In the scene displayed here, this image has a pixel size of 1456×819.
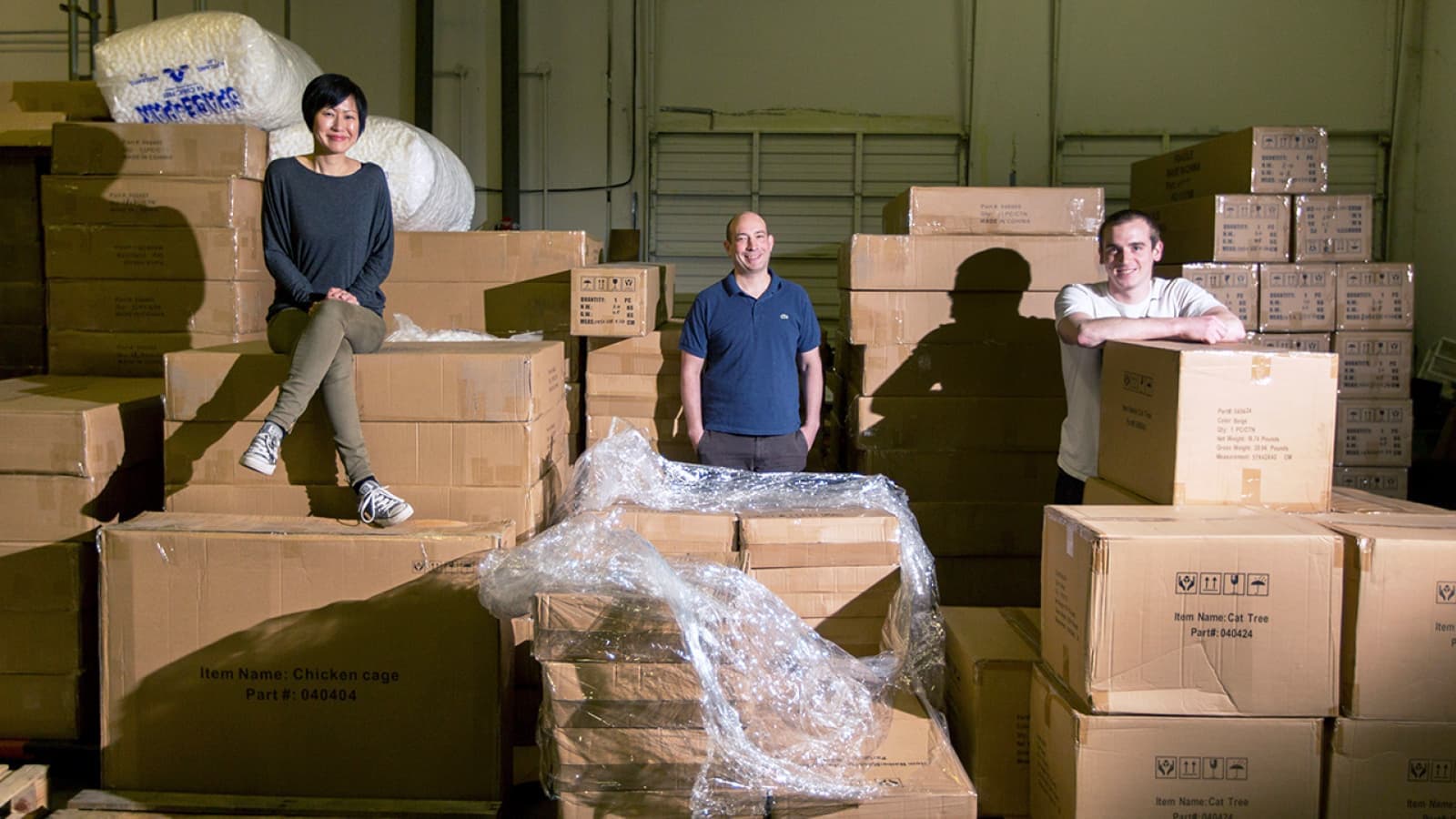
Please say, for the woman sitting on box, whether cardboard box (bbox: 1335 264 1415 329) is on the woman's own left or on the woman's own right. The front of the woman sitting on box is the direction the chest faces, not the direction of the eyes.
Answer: on the woman's own left

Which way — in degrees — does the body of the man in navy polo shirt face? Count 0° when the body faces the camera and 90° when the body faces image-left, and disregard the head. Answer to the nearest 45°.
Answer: approximately 0°

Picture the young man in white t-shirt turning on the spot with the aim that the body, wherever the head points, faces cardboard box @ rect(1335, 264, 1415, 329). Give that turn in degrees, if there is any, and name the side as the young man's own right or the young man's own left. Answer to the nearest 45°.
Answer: approximately 135° to the young man's own left

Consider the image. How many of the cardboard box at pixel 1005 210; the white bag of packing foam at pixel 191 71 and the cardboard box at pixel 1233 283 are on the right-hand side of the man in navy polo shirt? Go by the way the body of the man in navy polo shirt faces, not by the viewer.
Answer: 1

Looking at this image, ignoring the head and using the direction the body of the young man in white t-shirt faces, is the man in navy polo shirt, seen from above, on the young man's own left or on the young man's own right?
on the young man's own right

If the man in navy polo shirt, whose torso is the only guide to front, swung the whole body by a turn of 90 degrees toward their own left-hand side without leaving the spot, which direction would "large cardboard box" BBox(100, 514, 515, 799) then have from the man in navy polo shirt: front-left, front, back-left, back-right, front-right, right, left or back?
back-right

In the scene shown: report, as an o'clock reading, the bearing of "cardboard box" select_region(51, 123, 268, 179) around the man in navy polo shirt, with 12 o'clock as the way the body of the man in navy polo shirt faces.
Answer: The cardboard box is roughly at 3 o'clock from the man in navy polo shirt.

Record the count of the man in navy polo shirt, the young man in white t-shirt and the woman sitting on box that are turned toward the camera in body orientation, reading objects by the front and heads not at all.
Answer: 3

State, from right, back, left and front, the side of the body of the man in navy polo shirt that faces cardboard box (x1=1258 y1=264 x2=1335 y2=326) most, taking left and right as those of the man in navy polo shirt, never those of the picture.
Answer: left
